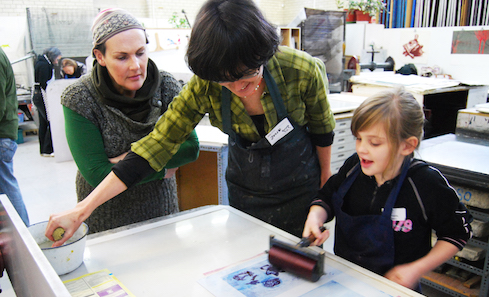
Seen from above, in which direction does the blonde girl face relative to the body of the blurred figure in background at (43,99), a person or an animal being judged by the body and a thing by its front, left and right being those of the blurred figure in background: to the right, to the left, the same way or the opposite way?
the opposite way

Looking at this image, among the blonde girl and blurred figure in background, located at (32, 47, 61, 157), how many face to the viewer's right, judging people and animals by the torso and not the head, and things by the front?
1

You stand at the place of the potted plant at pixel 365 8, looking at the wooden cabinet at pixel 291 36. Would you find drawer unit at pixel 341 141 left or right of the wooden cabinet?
left

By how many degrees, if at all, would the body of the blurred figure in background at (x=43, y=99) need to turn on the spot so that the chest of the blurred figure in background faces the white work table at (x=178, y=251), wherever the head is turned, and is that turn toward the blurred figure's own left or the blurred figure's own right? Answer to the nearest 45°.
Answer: approximately 90° to the blurred figure's own right

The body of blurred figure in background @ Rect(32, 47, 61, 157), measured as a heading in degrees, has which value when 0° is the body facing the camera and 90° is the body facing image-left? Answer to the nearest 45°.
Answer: approximately 270°

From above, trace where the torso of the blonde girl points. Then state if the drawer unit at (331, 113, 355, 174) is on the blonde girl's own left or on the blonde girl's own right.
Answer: on the blonde girl's own right

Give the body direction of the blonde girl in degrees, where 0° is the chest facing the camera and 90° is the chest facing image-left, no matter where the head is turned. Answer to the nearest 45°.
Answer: approximately 45°

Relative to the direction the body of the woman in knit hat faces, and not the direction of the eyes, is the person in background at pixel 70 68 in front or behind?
behind

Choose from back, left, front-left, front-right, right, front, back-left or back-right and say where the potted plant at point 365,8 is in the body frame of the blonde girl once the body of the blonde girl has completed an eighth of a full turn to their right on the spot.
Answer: right
